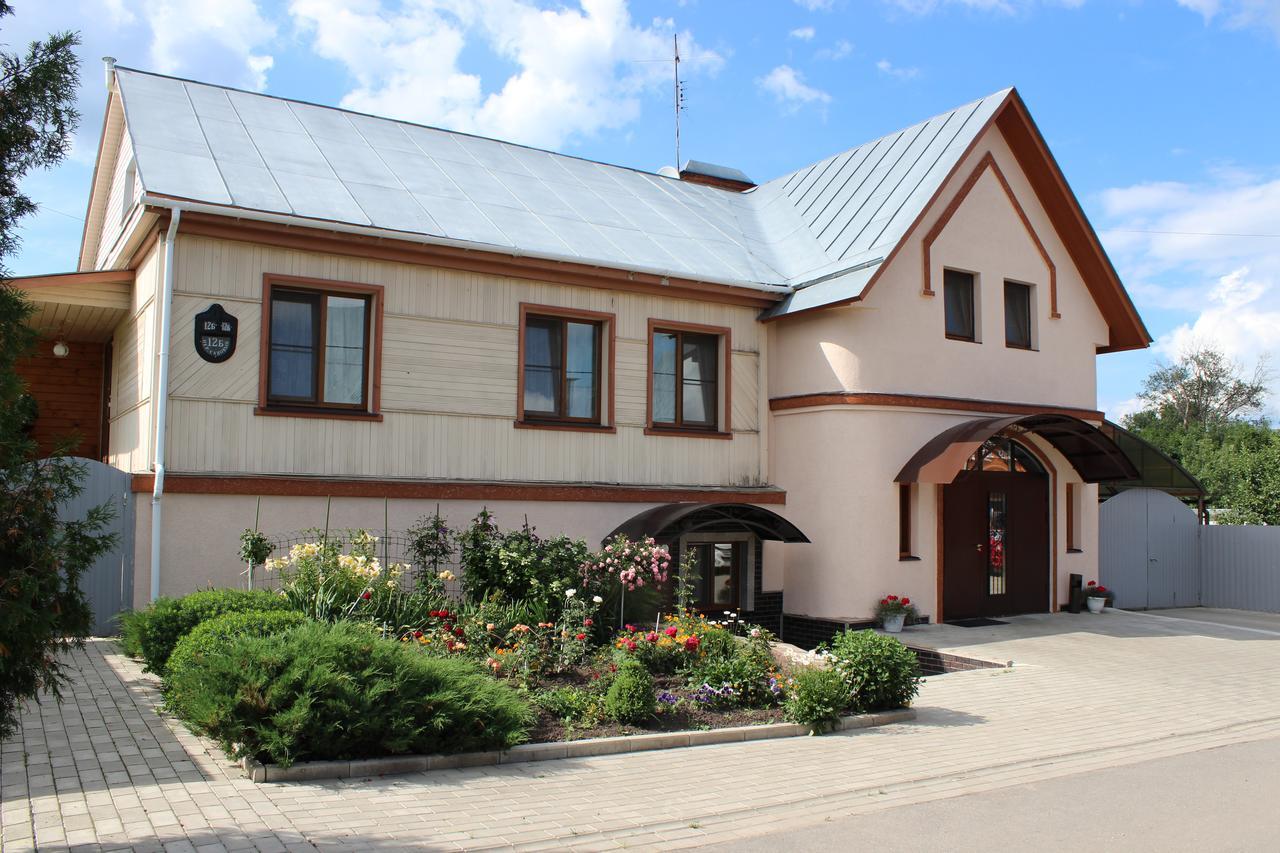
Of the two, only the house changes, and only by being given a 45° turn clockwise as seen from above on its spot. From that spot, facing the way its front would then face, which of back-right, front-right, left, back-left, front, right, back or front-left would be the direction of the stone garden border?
front

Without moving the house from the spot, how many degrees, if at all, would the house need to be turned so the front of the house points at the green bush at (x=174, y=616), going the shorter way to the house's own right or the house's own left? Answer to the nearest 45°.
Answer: approximately 90° to the house's own right

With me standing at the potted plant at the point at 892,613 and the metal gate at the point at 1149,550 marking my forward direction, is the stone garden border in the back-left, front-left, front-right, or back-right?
back-right

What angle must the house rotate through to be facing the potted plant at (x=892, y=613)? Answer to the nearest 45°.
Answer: approximately 45° to its left

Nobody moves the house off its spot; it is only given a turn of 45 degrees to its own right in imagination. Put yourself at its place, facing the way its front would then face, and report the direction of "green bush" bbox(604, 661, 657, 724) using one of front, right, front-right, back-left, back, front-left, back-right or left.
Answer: front

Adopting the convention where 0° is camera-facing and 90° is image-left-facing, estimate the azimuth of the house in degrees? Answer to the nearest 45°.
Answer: approximately 315°

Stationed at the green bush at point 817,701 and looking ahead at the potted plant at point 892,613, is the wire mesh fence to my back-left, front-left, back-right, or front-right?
front-left
